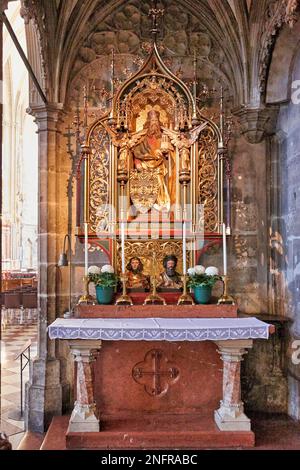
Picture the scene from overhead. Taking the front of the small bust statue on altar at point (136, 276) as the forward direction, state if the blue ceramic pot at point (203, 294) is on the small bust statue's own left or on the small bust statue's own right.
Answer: on the small bust statue's own left

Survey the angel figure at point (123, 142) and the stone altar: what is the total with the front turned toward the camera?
2

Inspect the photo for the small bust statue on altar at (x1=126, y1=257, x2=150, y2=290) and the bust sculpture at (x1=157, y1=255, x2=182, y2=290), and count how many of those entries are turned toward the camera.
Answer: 2

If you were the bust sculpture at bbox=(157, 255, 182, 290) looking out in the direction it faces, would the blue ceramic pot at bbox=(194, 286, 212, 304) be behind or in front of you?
in front
